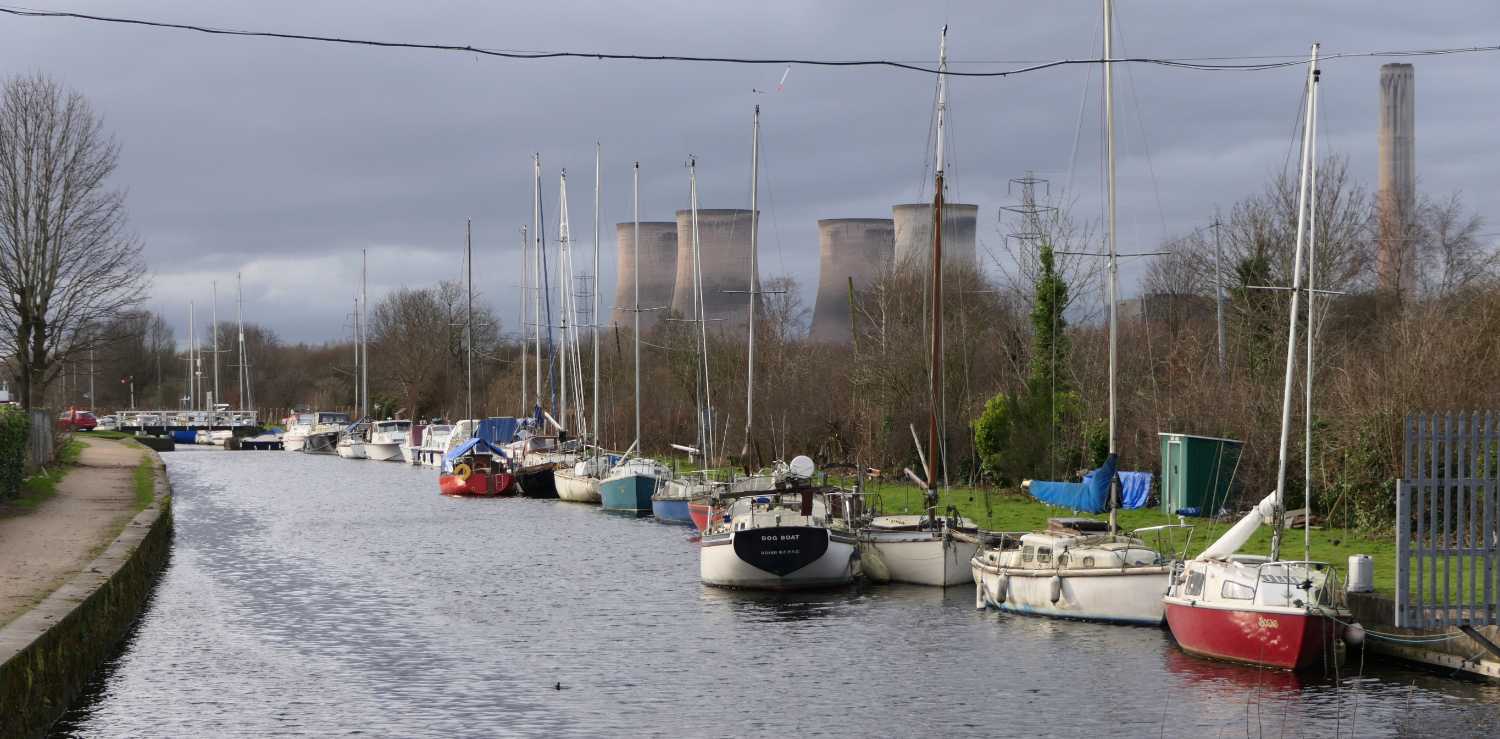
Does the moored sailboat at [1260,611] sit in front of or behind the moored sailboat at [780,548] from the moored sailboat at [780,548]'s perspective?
behind

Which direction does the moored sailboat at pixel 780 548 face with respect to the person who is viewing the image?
facing away from the viewer

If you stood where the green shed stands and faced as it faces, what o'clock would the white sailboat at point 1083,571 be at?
The white sailboat is roughly at 11 o'clock from the green shed.

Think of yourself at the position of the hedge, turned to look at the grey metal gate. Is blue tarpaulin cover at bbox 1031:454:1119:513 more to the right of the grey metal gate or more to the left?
left

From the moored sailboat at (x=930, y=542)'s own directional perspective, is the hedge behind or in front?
behind

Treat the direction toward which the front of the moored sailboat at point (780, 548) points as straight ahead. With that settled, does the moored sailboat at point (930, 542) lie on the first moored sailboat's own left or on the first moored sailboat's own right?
on the first moored sailboat's own right
